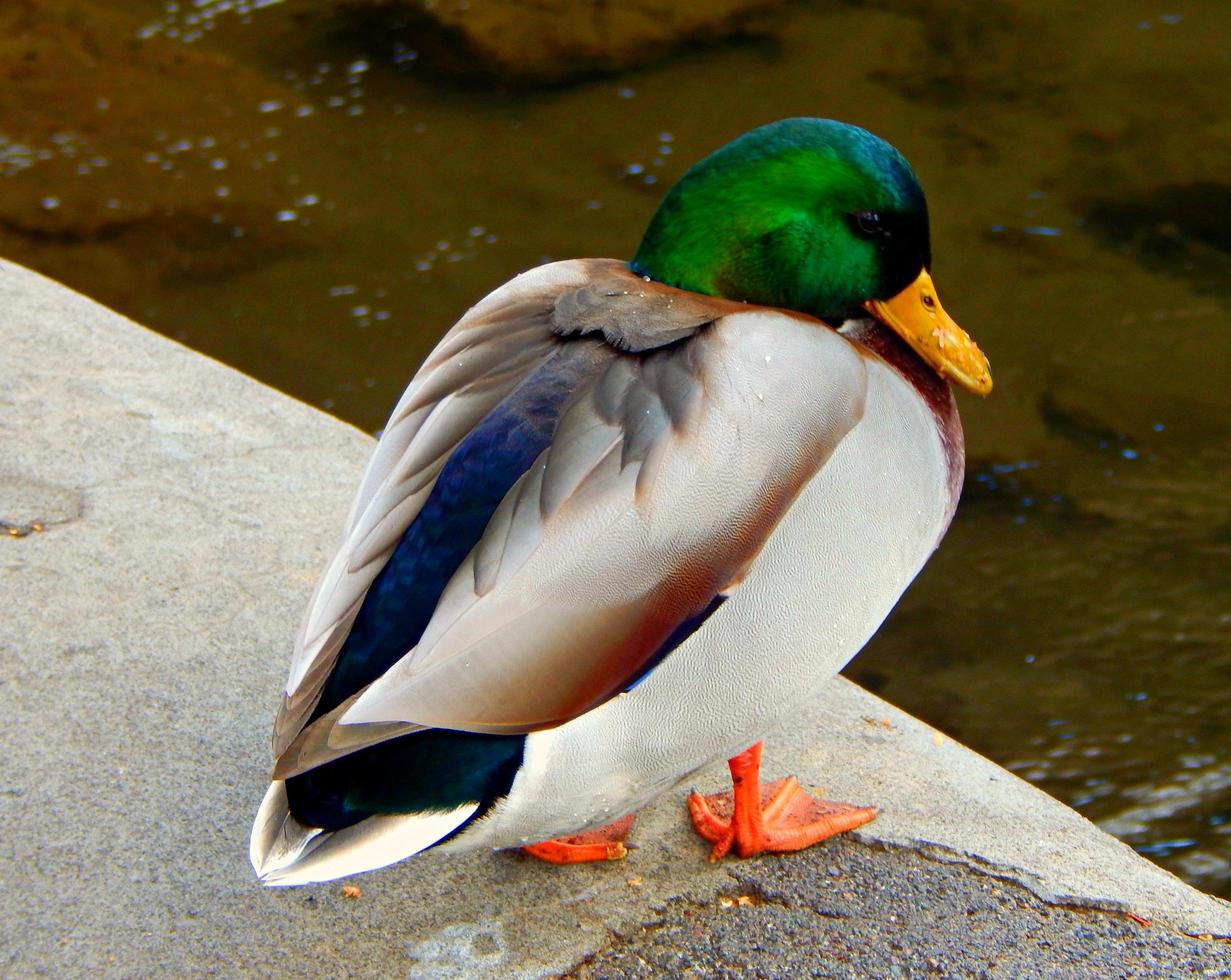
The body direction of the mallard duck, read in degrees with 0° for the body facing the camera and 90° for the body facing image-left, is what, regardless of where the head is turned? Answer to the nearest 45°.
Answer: approximately 225°

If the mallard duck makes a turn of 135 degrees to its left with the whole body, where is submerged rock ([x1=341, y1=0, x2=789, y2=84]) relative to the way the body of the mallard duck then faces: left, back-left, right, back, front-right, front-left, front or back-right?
right
